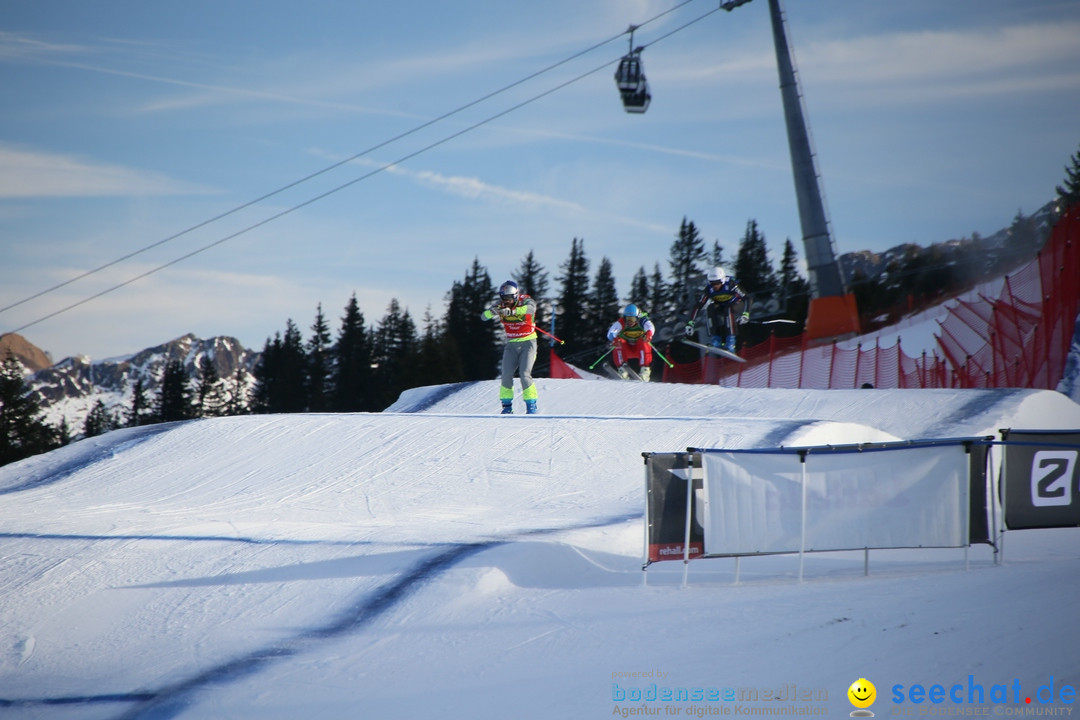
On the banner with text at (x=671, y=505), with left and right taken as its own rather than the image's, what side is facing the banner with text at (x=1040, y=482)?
left

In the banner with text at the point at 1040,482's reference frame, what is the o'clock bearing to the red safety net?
The red safety net is roughly at 6 o'clock from the banner with text.

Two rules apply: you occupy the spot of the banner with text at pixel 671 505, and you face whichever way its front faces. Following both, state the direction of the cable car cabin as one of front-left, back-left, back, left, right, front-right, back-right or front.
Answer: back

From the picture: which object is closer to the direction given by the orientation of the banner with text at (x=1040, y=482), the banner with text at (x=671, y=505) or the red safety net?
the banner with text

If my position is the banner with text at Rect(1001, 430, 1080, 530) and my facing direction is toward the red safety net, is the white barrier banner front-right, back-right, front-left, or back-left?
back-left

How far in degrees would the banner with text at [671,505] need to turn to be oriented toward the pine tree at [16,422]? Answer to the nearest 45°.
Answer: approximately 135° to its right

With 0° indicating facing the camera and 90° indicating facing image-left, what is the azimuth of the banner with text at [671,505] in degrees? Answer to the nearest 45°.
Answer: approximately 0°

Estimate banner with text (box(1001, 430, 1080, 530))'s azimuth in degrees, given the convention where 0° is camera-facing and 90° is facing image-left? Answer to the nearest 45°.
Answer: approximately 0°

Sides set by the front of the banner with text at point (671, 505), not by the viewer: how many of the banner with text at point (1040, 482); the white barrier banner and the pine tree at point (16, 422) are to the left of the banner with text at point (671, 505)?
2

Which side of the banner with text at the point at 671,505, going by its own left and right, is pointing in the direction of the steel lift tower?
back

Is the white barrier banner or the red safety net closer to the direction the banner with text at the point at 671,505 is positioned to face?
the white barrier banner
